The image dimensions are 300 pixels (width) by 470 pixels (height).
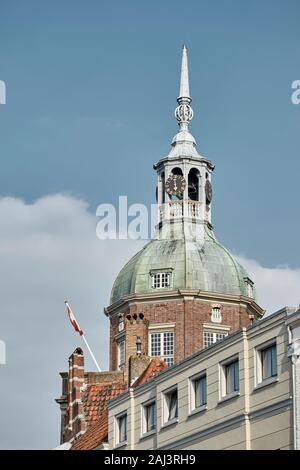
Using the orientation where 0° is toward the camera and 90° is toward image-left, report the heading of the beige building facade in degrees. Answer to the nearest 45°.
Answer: approximately 45°
